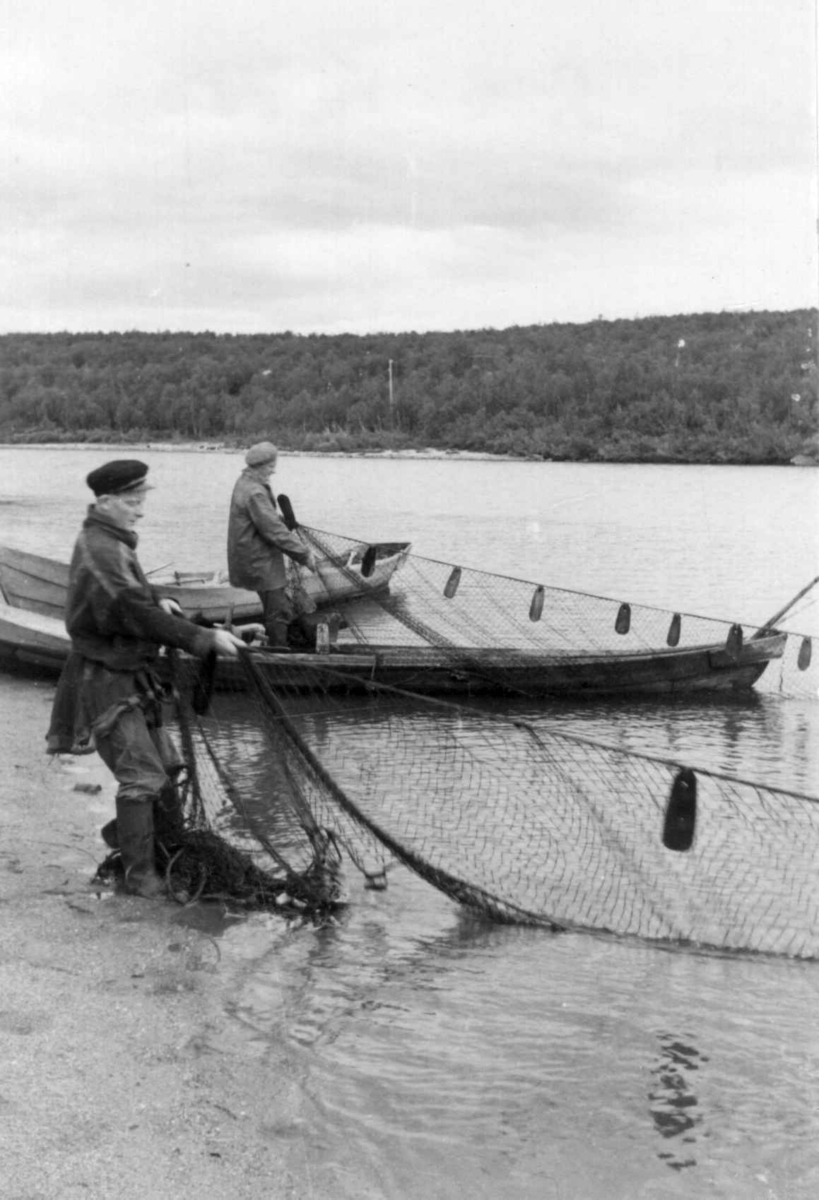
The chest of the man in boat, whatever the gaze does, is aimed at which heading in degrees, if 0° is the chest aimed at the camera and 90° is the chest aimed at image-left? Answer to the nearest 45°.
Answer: approximately 270°

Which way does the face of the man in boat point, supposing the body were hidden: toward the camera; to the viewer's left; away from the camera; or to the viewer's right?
to the viewer's right

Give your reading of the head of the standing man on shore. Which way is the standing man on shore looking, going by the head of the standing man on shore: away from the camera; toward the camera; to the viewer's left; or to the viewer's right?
to the viewer's right
